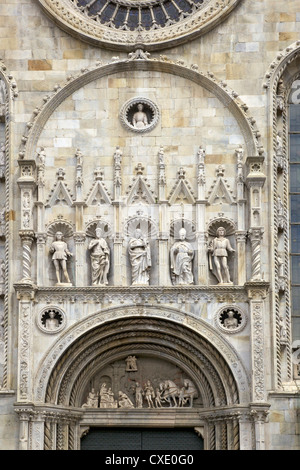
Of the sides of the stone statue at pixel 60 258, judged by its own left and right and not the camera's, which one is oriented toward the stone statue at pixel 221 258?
left

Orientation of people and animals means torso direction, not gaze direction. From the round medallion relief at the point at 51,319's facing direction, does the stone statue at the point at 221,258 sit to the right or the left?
on its left

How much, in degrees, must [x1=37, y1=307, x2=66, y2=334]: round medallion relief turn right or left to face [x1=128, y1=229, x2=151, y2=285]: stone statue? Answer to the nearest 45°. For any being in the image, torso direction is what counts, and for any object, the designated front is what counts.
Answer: approximately 90° to its left

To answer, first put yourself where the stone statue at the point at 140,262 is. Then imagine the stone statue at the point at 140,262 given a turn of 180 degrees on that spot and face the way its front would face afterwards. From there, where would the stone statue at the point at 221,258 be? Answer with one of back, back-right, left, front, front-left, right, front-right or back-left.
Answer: right

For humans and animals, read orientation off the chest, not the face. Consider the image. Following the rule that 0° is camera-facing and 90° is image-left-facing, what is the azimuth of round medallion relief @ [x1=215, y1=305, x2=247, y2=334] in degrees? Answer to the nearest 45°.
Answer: approximately 0°

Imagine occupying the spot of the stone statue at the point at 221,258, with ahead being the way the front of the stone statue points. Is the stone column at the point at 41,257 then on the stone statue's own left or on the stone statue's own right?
on the stone statue's own right

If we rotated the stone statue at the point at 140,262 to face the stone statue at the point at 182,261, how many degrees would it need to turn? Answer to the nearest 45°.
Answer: approximately 90° to its left
